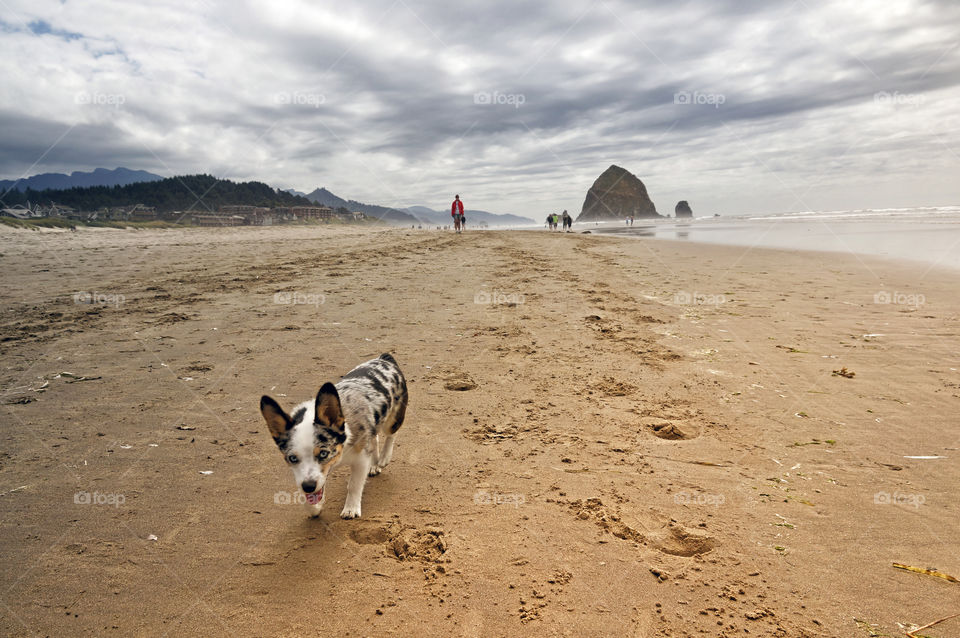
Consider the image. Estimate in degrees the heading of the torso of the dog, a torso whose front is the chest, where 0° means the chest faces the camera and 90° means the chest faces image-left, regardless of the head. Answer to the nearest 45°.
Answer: approximately 45°

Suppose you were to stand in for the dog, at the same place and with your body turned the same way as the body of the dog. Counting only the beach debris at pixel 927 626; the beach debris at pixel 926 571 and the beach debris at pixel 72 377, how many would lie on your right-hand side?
1

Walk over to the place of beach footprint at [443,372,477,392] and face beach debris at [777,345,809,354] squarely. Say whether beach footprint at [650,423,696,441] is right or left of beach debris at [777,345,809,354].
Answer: right

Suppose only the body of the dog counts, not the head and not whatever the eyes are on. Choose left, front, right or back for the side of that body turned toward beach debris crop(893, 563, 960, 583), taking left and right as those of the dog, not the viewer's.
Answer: left

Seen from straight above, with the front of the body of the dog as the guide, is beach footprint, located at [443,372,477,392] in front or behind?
behind

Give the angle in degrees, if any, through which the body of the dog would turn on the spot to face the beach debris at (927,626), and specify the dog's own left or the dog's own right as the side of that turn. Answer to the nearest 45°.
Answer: approximately 90° to the dog's own left

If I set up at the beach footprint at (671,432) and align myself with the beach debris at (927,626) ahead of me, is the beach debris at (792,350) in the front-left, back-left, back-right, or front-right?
back-left

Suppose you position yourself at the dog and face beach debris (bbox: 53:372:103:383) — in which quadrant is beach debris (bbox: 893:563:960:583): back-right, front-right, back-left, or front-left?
back-right

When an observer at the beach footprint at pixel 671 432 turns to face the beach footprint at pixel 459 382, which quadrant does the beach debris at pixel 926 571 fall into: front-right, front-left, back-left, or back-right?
back-left

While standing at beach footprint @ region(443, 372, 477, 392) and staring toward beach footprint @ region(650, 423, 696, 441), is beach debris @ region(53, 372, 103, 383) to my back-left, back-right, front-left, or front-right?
back-right

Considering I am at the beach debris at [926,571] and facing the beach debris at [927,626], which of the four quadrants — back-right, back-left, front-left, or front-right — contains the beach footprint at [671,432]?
back-right

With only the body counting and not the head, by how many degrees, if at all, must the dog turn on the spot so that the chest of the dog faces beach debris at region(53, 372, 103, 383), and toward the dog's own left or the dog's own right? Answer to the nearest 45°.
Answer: approximately 90° to the dog's own right

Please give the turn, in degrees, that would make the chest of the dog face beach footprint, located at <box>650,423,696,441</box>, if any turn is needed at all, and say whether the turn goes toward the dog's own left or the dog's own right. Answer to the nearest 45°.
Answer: approximately 135° to the dog's own left
